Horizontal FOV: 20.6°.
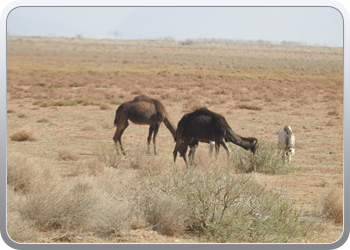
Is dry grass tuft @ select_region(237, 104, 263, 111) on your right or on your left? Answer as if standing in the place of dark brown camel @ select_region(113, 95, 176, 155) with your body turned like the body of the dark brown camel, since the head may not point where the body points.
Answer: on your left

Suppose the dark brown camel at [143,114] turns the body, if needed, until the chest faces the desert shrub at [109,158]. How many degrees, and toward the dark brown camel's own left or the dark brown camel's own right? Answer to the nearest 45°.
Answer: approximately 90° to the dark brown camel's own right

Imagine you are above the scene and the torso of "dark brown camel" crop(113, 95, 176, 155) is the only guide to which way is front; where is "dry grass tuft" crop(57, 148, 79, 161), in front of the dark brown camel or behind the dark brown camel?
behind

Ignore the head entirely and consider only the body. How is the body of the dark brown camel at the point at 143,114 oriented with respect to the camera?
to the viewer's right

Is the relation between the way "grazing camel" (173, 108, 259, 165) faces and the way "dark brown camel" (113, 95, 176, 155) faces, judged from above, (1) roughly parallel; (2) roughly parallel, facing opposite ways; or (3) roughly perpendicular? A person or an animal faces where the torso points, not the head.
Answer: roughly parallel

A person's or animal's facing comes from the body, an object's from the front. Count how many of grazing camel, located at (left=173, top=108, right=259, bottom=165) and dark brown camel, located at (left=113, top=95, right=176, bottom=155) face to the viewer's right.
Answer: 2

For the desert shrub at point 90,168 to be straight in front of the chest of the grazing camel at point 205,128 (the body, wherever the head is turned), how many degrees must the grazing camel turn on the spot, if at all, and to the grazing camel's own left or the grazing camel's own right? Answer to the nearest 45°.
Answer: approximately 180°

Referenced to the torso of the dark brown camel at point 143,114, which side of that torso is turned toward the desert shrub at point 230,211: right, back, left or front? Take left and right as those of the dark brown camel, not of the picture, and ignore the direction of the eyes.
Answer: right

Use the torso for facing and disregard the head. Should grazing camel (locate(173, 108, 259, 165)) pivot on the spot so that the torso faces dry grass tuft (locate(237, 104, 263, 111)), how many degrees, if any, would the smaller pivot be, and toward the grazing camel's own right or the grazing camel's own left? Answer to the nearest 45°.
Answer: approximately 90° to the grazing camel's own left

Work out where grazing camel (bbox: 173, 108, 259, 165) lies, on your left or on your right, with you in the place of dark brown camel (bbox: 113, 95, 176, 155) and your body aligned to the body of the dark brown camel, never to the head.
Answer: on your right

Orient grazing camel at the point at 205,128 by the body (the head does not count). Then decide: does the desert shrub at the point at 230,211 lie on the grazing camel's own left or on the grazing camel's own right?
on the grazing camel's own right

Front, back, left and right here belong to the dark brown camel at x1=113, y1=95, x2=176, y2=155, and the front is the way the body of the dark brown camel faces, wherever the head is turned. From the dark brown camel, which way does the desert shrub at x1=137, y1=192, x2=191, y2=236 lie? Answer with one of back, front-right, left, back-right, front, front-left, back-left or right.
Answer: right

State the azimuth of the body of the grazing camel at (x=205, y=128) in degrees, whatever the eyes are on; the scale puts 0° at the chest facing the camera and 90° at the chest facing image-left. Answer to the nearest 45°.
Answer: approximately 270°
